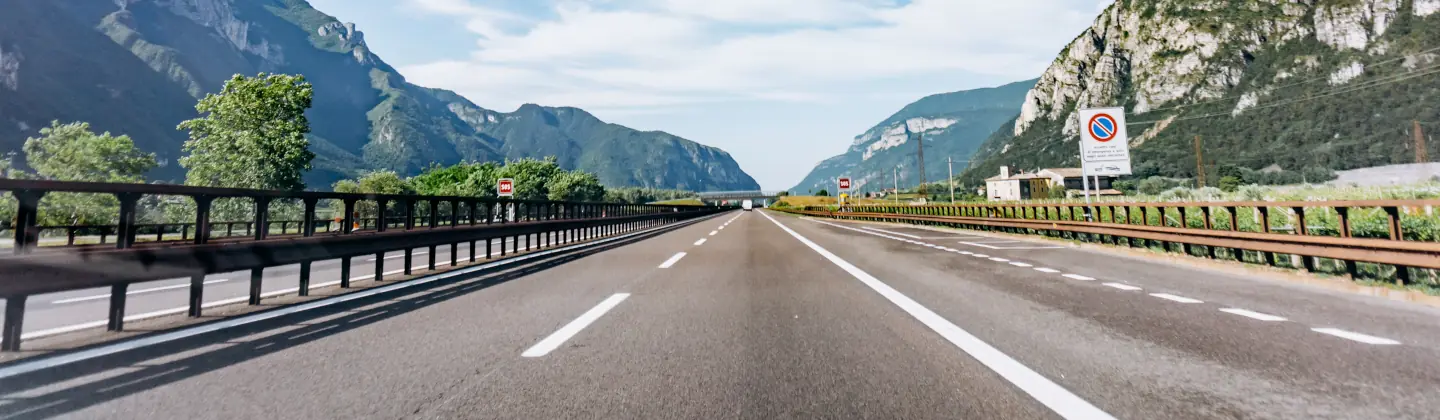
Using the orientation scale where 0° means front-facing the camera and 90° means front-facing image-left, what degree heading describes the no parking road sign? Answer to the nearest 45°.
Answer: approximately 0°

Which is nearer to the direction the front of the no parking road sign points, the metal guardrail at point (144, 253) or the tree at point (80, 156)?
the metal guardrail

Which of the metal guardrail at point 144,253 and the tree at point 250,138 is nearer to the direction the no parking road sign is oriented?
the metal guardrail

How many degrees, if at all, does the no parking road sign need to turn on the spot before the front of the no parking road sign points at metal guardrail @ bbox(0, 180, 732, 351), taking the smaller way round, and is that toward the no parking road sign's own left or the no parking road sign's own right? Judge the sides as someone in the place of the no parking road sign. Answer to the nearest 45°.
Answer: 0° — it already faces it

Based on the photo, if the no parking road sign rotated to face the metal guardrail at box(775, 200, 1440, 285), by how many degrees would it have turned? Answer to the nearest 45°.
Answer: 0° — it already faces it

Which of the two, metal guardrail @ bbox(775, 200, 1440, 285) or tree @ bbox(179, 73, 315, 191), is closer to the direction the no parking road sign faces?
the metal guardrail
